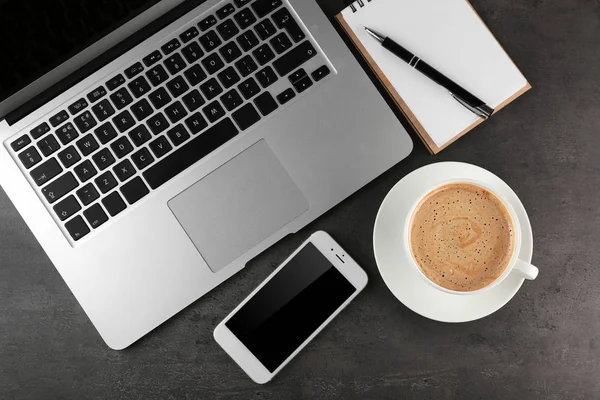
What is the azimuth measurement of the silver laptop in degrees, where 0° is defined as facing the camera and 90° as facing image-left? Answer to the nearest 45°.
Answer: approximately 315°

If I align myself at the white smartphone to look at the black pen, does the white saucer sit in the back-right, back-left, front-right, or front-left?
front-right
